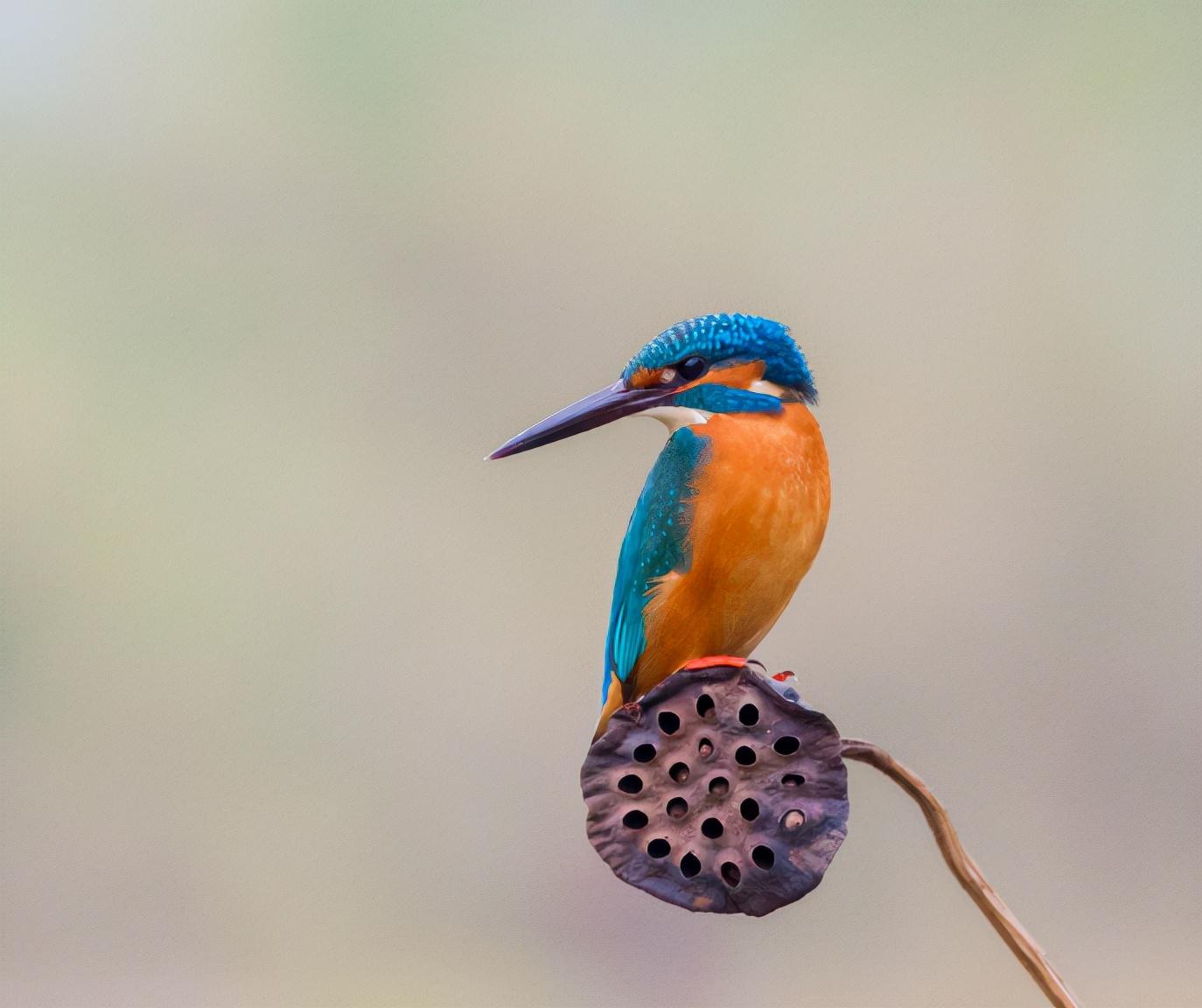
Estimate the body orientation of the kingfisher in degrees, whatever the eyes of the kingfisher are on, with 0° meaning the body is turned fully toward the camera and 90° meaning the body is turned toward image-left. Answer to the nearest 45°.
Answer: approximately 315°
